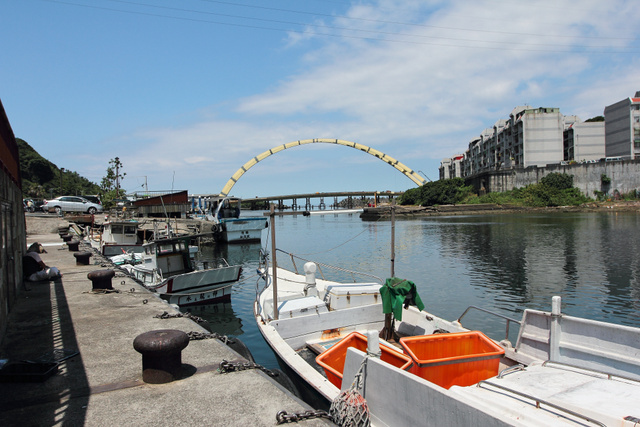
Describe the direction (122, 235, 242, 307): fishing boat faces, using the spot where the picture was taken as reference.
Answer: facing away from the viewer and to the left of the viewer

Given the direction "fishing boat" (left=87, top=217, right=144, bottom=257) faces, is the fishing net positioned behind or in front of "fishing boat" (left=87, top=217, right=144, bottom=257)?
behind

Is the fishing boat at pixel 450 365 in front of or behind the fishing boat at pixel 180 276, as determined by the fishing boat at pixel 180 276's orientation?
behind

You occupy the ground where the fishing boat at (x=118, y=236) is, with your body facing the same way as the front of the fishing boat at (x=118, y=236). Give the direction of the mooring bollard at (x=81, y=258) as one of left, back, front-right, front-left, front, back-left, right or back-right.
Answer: back-left

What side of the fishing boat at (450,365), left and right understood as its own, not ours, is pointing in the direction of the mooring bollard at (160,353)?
left

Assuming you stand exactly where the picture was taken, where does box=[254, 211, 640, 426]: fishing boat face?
facing away from the viewer and to the left of the viewer

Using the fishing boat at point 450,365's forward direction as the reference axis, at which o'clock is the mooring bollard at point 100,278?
The mooring bollard is roughly at 11 o'clock from the fishing boat.
